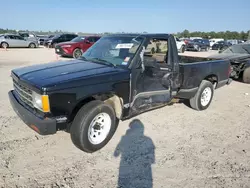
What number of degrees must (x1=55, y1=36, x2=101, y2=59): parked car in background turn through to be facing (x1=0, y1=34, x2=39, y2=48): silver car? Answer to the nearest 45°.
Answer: approximately 90° to its right

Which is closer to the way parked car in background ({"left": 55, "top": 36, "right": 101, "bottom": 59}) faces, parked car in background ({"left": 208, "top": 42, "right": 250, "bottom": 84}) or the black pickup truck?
the black pickup truck

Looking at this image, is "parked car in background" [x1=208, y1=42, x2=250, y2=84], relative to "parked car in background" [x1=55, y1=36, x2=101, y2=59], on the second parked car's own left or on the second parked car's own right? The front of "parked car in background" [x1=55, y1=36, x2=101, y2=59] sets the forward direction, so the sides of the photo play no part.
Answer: on the second parked car's own left

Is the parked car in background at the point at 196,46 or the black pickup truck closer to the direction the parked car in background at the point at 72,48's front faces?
the black pickup truck

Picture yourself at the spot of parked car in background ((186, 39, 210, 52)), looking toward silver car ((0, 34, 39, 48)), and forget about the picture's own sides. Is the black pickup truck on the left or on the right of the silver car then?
left

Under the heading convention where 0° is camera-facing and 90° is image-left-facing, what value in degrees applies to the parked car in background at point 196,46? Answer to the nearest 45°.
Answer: approximately 45°

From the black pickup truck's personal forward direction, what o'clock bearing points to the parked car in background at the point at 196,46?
The parked car in background is roughly at 5 o'clock from the black pickup truck.

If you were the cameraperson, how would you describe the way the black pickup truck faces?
facing the viewer and to the left of the viewer

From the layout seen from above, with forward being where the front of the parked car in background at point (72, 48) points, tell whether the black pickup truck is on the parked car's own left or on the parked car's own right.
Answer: on the parked car's own left
